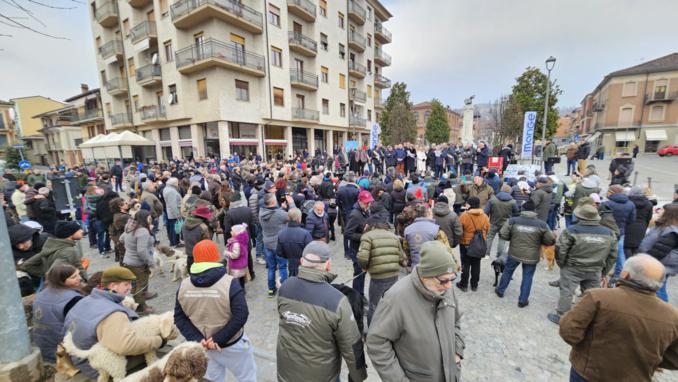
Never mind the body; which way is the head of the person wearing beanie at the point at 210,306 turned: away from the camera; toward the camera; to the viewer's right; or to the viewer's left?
away from the camera

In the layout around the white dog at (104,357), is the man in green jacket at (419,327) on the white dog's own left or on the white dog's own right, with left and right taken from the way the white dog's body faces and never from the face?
on the white dog's own right

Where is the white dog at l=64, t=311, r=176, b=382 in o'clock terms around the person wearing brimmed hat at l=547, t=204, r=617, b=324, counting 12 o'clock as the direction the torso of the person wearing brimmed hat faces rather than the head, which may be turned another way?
The white dog is roughly at 7 o'clock from the person wearing brimmed hat.

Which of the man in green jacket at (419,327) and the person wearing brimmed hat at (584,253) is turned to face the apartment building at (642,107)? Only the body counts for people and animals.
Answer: the person wearing brimmed hat

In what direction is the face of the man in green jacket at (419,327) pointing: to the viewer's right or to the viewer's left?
to the viewer's right

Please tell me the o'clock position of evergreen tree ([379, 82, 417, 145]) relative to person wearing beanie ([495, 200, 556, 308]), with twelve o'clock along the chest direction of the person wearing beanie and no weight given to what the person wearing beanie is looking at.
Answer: The evergreen tree is roughly at 11 o'clock from the person wearing beanie.

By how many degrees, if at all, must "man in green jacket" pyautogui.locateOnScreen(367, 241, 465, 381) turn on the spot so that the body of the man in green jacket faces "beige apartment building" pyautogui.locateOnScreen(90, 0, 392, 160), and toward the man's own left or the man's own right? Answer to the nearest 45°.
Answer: approximately 180°

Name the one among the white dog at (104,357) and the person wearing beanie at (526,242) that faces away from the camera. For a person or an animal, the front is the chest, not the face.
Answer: the person wearing beanie

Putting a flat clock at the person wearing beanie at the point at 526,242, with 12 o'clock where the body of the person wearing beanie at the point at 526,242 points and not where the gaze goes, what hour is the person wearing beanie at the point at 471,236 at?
the person wearing beanie at the point at 471,236 is roughly at 9 o'clock from the person wearing beanie at the point at 526,242.

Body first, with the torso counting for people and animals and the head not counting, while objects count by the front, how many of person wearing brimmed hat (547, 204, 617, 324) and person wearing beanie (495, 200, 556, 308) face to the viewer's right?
0

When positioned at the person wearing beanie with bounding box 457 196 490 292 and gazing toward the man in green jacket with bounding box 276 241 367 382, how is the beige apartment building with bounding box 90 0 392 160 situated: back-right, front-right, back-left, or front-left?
back-right

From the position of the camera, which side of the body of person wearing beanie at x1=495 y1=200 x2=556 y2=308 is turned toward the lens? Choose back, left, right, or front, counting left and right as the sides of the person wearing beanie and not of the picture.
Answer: back

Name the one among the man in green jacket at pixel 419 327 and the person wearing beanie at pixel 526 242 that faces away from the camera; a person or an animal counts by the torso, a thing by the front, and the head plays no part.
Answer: the person wearing beanie
